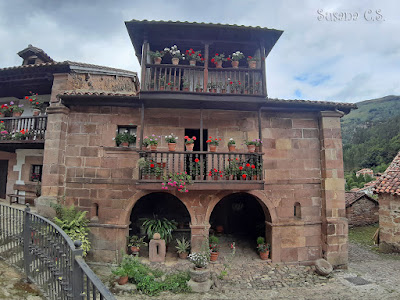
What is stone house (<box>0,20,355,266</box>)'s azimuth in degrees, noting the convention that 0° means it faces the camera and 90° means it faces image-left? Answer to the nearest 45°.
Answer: approximately 0°
